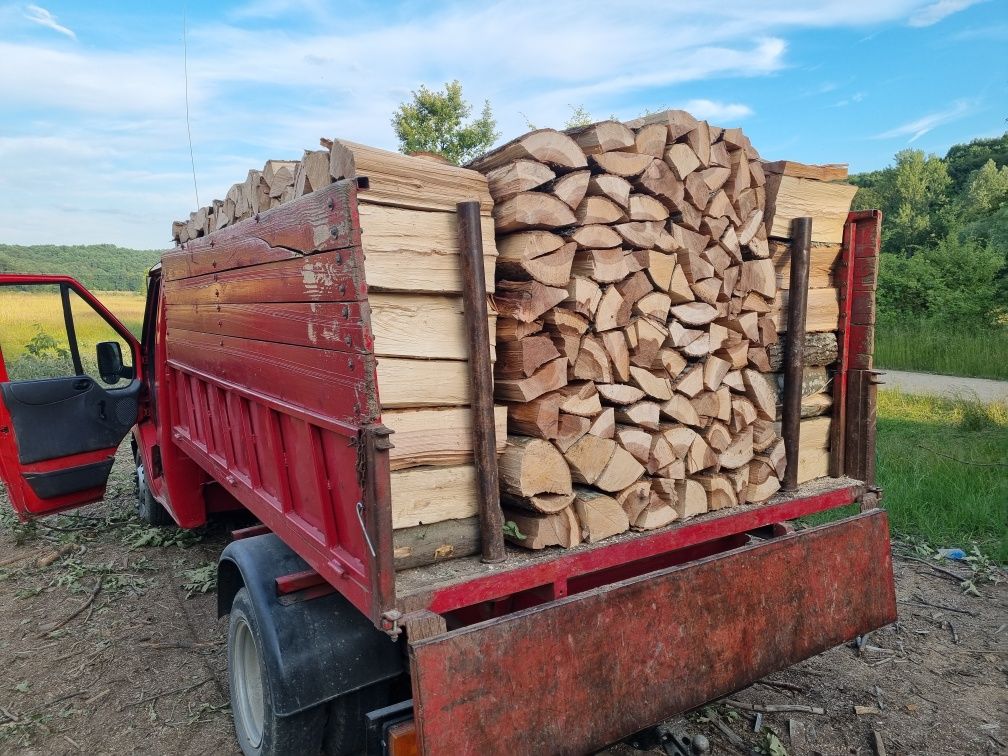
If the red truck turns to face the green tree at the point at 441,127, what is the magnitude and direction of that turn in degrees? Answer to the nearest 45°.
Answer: approximately 45° to its right

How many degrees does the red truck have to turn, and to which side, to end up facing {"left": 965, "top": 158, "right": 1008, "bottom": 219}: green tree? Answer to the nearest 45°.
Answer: approximately 90° to its right

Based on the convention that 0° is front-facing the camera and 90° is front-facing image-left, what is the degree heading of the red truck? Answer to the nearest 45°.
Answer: approximately 135°

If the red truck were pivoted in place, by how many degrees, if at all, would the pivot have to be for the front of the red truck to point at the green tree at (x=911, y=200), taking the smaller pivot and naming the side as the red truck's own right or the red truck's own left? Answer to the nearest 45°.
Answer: approximately 90° to the red truck's own right

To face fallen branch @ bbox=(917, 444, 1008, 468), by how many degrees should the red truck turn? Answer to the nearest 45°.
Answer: approximately 90° to its right

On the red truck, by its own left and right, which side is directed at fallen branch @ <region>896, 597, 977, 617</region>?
right

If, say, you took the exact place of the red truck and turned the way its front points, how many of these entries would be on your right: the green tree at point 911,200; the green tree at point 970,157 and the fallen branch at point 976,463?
3
